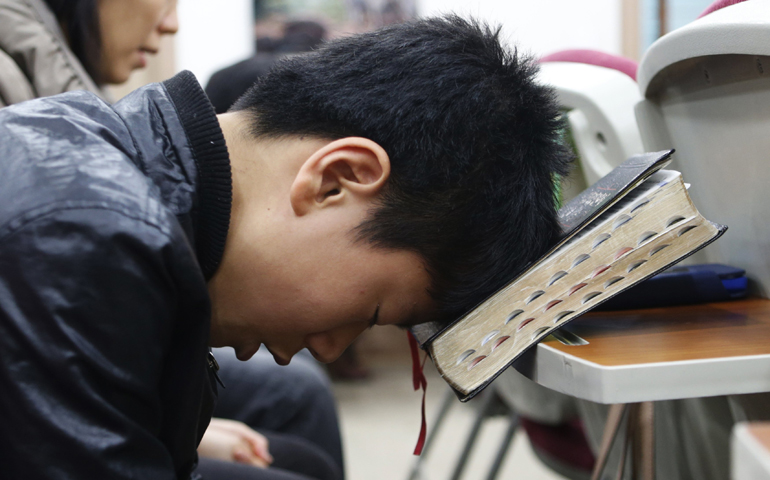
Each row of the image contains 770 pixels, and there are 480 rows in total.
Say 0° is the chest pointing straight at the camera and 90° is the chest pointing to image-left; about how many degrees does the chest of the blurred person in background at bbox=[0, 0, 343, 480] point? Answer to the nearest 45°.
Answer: approximately 270°

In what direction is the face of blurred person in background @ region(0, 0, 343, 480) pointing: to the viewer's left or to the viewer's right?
to the viewer's right

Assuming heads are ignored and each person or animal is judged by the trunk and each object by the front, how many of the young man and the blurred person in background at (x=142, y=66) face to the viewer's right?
2

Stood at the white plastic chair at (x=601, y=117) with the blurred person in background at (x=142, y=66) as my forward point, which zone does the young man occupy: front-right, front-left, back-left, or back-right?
front-left

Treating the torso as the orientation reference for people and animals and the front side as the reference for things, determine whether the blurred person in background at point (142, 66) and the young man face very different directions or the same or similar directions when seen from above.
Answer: same or similar directions

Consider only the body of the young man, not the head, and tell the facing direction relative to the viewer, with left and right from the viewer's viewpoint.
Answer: facing to the right of the viewer

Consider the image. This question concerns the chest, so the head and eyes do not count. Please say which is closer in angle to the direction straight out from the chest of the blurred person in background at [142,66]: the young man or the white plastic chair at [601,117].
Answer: the white plastic chair

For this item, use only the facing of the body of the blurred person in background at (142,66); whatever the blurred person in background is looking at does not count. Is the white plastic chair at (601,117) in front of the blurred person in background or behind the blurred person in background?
in front

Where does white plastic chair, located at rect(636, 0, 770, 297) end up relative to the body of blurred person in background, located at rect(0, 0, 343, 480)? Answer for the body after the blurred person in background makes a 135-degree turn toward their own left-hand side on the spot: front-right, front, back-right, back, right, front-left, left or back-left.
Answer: back

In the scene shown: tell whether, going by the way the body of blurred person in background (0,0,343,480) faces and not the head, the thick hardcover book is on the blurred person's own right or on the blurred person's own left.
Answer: on the blurred person's own right
